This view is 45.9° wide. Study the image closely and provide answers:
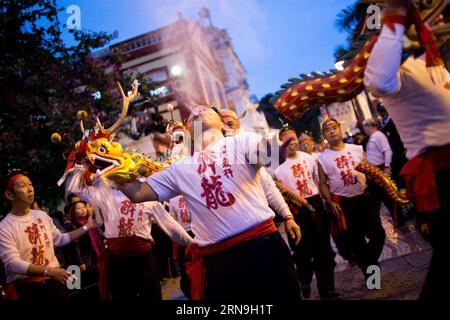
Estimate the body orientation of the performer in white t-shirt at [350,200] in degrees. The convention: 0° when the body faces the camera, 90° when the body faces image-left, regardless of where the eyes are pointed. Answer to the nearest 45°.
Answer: approximately 0°

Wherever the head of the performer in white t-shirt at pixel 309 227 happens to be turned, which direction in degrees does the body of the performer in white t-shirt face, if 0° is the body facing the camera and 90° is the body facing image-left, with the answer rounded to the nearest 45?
approximately 0°

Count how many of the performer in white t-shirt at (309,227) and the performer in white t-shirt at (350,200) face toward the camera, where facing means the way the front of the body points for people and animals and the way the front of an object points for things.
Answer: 2
